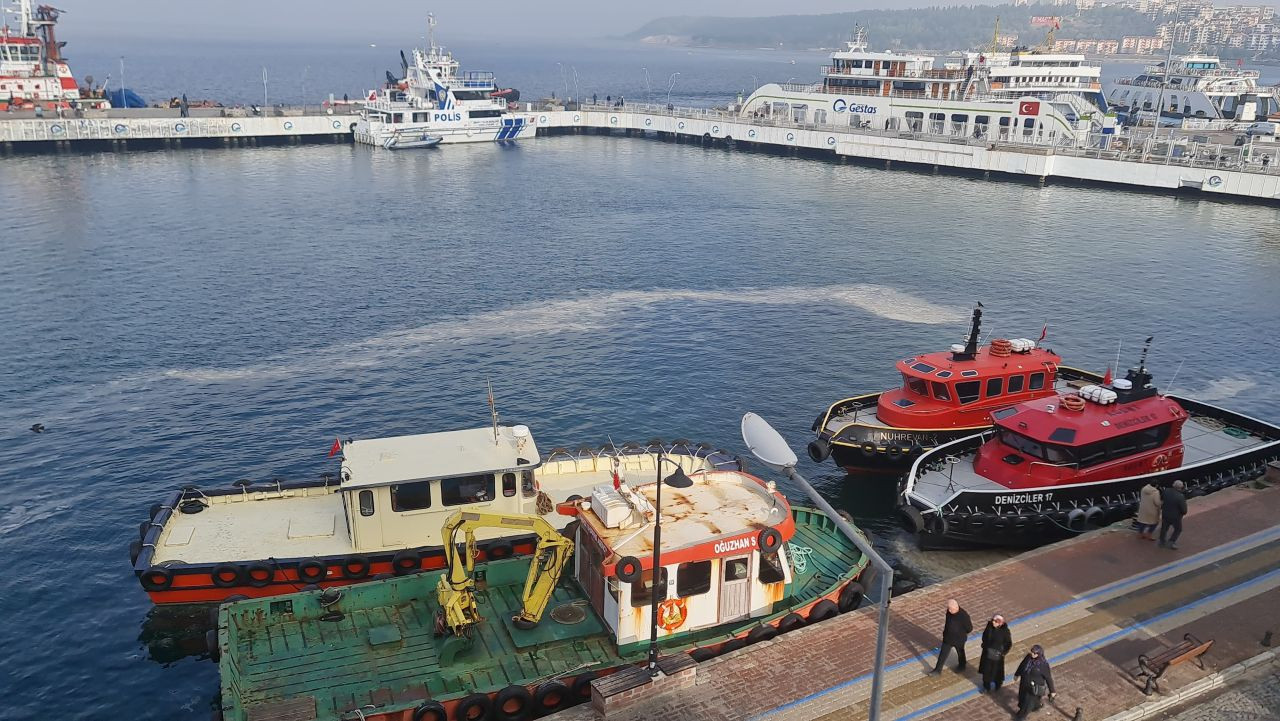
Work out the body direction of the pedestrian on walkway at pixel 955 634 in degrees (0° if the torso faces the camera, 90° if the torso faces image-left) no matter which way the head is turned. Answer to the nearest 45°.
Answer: approximately 45°

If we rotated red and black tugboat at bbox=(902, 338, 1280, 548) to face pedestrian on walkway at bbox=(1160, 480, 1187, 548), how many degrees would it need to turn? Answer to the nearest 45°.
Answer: approximately 90° to its left

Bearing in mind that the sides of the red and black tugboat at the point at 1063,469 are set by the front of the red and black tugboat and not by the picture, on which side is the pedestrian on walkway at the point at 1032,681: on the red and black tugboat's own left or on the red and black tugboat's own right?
on the red and black tugboat's own left

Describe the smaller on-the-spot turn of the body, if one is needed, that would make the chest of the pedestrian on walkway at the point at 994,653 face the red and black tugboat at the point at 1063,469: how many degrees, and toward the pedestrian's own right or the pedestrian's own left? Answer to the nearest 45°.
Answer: approximately 135° to the pedestrian's own right

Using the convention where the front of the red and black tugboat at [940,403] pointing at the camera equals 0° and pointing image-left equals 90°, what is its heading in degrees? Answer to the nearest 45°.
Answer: approximately 45°

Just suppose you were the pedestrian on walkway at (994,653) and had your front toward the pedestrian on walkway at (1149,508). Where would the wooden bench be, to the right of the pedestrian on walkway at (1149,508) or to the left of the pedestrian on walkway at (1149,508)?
right

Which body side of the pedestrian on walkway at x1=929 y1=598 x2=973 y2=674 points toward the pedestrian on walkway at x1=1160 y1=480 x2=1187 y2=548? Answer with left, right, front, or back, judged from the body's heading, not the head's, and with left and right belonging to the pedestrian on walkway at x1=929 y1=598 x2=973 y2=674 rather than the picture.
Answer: back

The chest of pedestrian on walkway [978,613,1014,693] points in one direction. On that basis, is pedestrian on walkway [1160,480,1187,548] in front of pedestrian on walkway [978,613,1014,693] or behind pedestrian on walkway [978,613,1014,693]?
behind

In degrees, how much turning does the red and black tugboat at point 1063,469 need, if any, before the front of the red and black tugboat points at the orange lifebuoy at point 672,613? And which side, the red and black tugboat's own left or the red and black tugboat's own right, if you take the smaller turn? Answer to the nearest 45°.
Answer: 0° — it already faces it
